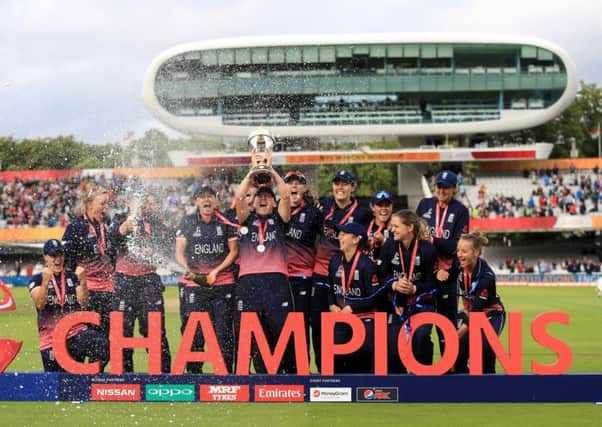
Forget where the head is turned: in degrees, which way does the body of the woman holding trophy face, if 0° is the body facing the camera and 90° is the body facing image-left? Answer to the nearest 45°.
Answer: approximately 0°
